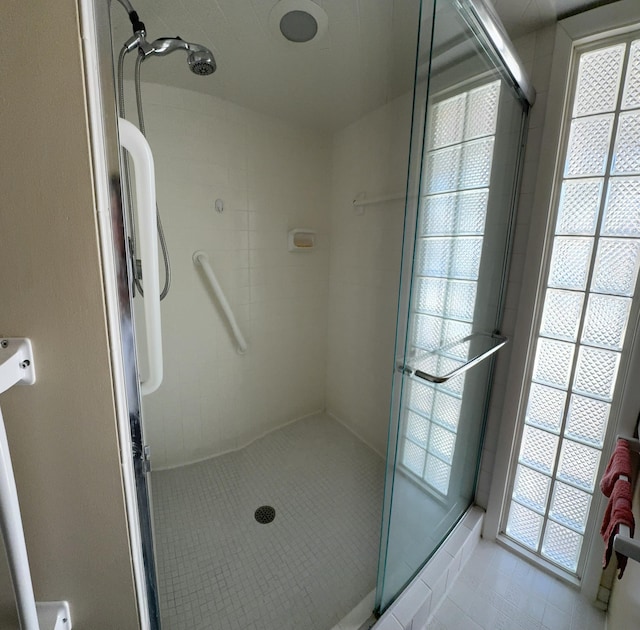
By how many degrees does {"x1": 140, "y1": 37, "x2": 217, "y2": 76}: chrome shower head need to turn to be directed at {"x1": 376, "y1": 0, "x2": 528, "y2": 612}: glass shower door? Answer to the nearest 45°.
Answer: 0° — it already faces it

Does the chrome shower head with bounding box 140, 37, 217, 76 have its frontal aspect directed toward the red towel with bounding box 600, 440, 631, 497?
yes

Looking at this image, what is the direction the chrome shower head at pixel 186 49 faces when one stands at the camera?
facing the viewer and to the right of the viewer

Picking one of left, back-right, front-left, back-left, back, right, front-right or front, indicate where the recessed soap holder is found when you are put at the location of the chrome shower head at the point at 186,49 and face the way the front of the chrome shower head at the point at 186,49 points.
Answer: left

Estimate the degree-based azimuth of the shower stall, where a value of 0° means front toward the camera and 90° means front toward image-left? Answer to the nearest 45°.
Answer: approximately 315°

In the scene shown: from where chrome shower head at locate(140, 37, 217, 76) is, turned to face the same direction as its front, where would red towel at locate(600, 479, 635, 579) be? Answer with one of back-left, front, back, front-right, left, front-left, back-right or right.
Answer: front

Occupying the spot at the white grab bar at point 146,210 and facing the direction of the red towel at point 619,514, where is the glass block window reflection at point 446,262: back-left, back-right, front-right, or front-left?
front-left

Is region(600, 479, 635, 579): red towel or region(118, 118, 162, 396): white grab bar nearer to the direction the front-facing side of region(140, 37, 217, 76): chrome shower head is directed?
the red towel
